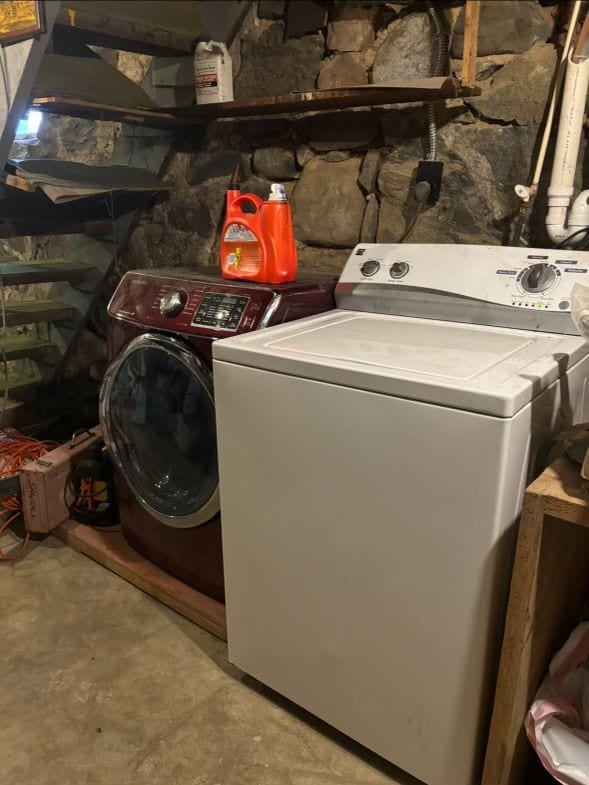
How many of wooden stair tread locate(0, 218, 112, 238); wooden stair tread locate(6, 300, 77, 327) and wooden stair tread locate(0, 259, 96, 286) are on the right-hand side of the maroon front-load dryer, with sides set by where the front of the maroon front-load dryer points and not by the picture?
3

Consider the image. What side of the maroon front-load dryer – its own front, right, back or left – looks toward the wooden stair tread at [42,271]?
right

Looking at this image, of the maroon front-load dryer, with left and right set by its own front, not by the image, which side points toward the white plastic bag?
left

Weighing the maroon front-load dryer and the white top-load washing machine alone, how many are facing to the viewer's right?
0

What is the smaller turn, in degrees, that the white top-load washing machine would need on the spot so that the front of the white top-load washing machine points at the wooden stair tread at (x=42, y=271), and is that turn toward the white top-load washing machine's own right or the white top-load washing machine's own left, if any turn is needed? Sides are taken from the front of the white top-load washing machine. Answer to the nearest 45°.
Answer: approximately 90° to the white top-load washing machine's own right

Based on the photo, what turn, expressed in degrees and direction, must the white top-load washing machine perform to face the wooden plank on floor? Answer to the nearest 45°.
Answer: approximately 90° to its right

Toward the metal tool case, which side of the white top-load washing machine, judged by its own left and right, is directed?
right

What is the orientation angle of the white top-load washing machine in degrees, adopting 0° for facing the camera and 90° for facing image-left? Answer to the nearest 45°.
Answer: approximately 45°

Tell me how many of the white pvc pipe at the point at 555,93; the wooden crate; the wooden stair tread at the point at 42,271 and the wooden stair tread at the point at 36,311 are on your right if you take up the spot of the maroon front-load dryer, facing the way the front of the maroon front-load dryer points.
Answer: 2

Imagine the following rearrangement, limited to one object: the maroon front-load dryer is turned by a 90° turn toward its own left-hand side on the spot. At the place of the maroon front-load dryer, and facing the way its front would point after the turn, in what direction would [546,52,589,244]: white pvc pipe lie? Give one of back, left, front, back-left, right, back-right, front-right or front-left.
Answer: front-left

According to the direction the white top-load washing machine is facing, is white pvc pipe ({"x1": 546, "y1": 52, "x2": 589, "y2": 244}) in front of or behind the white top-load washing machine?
behind

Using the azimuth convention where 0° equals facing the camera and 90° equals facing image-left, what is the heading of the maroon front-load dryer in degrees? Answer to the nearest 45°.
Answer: approximately 45°
